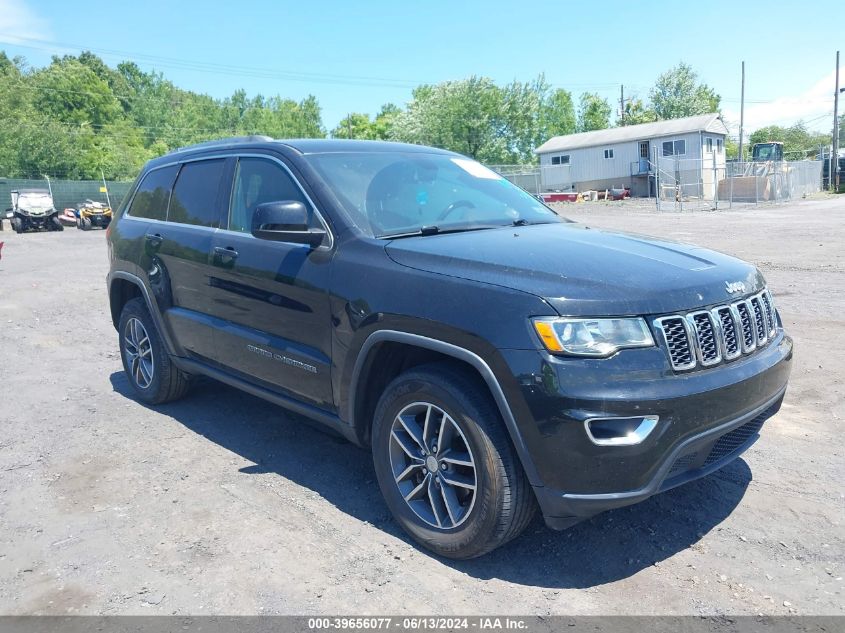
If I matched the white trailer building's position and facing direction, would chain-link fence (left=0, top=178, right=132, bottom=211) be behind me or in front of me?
in front

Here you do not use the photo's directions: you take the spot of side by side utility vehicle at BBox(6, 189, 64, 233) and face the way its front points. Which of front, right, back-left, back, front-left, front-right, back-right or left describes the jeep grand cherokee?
front

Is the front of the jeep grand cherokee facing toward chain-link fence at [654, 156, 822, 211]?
no

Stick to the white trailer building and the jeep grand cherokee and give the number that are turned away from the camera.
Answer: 0

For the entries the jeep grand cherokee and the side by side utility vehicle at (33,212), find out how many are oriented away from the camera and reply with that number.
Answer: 0

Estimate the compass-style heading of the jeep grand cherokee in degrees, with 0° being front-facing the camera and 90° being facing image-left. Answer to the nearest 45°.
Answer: approximately 315°

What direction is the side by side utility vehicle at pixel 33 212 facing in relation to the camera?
toward the camera

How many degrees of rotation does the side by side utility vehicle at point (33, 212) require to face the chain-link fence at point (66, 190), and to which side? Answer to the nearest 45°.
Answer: approximately 180°

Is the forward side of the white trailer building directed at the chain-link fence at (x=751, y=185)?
no

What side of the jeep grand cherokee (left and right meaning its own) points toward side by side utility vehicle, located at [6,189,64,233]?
back

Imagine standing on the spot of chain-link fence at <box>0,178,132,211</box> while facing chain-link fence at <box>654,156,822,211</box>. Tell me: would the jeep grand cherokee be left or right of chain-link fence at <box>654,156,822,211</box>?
right

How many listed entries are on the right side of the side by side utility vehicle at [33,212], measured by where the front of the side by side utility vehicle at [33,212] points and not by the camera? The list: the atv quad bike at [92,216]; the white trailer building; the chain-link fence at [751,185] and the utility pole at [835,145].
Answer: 0

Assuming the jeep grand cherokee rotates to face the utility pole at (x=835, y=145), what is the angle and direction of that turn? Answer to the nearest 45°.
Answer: approximately 90° to its left

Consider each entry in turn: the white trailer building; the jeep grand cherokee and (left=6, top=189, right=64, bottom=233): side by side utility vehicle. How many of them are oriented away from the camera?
0

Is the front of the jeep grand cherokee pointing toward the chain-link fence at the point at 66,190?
no

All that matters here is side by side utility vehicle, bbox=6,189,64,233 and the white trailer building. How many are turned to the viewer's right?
0
